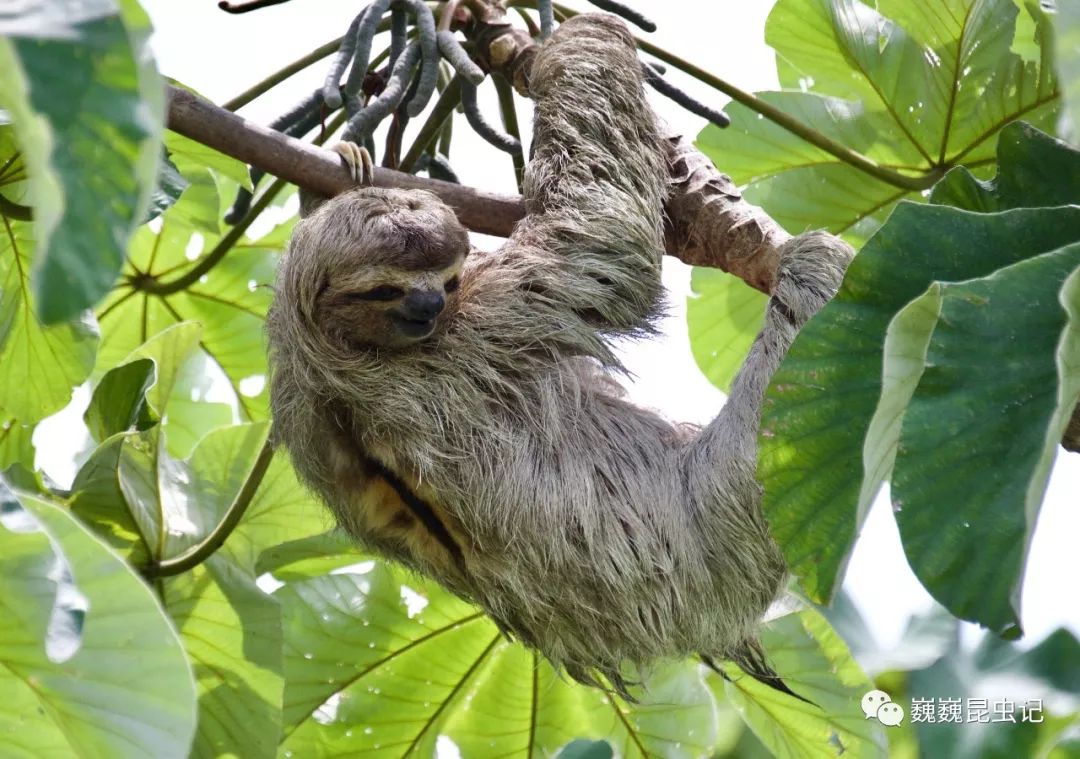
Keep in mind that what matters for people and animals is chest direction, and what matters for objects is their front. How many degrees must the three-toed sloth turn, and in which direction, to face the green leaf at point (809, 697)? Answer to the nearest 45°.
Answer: approximately 180°

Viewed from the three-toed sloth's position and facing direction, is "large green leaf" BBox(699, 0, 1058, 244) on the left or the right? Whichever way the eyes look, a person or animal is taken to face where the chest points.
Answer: on its right

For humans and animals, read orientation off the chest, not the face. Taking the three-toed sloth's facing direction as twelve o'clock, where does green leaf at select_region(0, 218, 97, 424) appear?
The green leaf is roughly at 12 o'clock from the three-toed sloth.

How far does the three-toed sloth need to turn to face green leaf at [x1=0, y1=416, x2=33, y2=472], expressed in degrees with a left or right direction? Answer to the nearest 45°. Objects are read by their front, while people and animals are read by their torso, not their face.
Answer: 0° — it already faces it

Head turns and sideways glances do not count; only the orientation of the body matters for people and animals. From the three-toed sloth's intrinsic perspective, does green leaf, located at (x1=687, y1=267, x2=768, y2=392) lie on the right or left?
on its right

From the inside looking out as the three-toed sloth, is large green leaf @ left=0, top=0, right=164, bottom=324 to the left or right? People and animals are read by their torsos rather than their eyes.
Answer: on its left

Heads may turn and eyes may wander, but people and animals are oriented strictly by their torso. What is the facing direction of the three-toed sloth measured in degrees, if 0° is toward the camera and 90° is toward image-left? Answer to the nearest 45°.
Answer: approximately 90°

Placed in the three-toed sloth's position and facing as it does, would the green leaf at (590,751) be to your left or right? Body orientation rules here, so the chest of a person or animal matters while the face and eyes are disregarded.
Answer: on your left

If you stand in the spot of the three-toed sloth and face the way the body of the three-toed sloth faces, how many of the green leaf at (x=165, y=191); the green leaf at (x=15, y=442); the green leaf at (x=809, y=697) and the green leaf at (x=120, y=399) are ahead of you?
3

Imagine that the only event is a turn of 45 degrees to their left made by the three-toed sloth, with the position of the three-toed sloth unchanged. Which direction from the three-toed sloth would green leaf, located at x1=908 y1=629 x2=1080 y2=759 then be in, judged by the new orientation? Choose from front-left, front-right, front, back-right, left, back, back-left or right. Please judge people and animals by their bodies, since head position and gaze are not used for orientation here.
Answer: back-left
